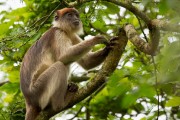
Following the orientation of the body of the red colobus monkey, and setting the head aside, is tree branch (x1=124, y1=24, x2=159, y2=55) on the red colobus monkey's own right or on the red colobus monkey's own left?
on the red colobus monkey's own left

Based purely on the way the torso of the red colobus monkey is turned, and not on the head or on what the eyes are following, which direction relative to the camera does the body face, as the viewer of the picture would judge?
to the viewer's right
